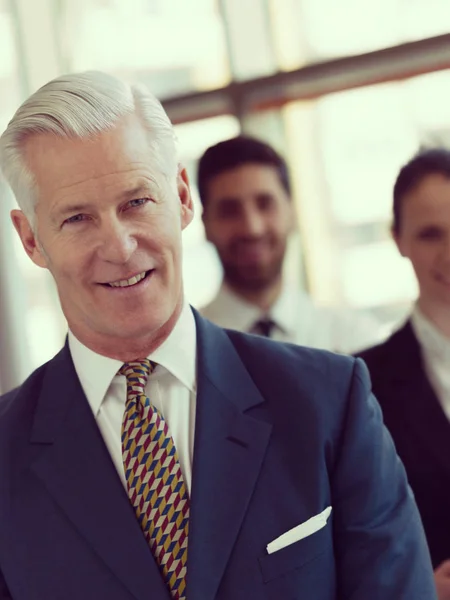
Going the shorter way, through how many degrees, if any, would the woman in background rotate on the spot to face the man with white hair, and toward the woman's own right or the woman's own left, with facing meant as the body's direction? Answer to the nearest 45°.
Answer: approximately 45° to the woman's own right

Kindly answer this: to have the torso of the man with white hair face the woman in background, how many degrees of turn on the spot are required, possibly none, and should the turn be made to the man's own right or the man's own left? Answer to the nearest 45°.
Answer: approximately 135° to the man's own left

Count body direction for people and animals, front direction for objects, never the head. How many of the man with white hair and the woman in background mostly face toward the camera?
2

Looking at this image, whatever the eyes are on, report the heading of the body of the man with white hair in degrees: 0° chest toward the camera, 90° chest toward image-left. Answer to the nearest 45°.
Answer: approximately 0°
